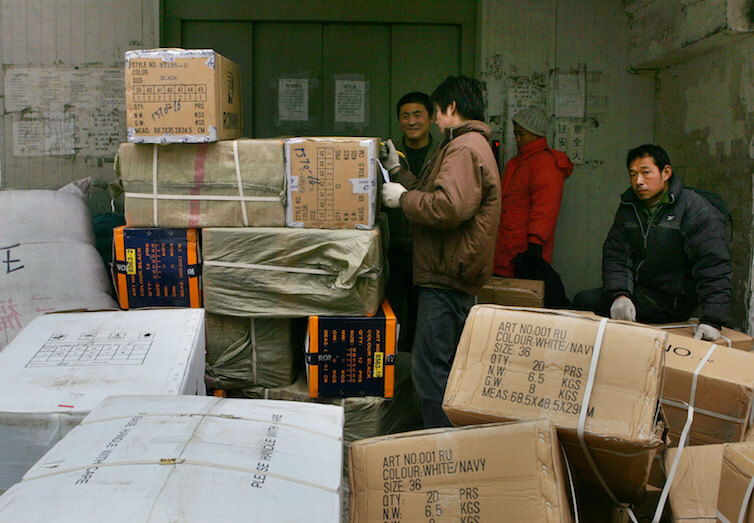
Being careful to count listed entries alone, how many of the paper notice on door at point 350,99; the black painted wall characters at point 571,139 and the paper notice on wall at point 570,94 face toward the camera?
3

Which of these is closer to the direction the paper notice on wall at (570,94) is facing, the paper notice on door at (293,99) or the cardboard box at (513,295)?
the cardboard box

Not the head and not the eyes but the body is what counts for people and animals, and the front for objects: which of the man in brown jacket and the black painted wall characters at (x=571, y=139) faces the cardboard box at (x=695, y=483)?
the black painted wall characters

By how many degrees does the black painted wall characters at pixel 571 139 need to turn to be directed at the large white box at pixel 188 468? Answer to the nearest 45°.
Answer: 0° — it already faces it

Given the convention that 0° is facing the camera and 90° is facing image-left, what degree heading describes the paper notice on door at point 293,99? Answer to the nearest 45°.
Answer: approximately 0°

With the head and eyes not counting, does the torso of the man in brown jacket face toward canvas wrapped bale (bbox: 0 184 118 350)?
yes

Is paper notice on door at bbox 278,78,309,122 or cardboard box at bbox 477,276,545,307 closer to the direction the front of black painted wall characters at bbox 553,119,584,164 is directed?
the cardboard box

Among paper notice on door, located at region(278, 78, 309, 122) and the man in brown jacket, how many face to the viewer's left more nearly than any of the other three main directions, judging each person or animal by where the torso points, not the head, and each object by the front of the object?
1

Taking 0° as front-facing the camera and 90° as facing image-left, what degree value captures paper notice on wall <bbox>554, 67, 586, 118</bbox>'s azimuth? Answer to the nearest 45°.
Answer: approximately 0°

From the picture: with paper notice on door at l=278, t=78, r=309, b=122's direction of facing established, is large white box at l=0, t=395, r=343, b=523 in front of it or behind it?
in front

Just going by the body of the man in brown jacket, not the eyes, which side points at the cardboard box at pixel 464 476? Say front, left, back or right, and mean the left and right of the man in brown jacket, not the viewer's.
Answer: left

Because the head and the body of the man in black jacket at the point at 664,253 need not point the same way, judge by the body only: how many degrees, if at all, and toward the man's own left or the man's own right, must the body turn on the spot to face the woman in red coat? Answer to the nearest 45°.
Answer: approximately 90° to the man's own right

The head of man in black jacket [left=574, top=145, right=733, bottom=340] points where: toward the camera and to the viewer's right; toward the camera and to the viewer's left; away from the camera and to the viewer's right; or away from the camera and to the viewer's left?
toward the camera and to the viewer's left

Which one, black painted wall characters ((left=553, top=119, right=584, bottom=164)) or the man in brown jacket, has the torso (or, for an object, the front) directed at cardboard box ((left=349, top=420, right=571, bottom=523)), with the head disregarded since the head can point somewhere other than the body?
the black painted wall characters
